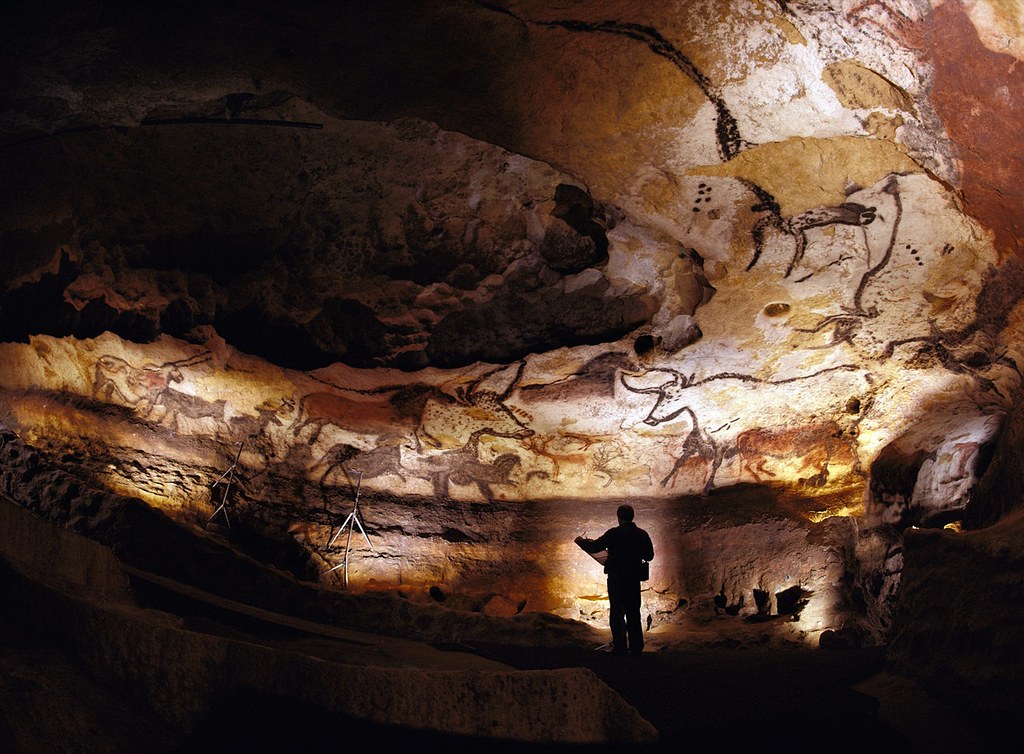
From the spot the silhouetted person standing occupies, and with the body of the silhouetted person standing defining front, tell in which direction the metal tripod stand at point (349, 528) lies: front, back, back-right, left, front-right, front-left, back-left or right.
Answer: front-left

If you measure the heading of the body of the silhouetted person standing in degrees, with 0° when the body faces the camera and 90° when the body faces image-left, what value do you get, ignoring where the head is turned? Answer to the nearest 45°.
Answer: approximately 180°

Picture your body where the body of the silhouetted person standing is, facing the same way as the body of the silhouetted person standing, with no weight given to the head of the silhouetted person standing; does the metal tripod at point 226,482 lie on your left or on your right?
on your left
